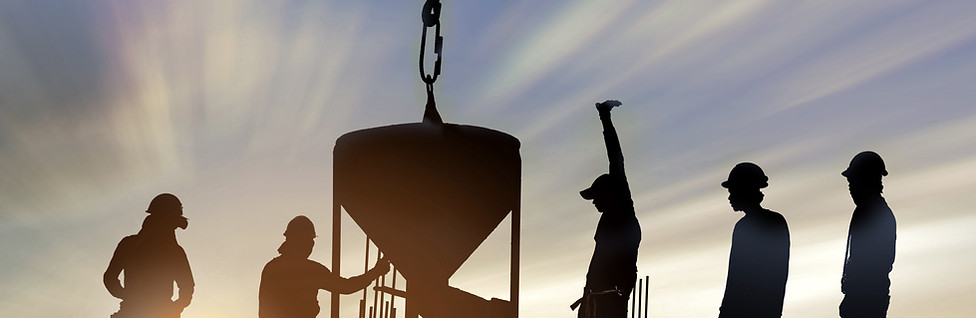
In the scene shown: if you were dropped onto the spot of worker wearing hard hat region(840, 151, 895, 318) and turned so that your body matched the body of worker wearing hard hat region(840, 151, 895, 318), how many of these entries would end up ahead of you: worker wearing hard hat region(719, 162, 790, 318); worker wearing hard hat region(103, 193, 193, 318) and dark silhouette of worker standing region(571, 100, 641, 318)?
3

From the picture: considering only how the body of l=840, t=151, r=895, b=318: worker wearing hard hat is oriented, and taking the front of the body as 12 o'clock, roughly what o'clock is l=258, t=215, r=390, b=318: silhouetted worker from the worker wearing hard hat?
The silhouetted worker is roughly at 12 o'clock from the worker wearing hard hat.

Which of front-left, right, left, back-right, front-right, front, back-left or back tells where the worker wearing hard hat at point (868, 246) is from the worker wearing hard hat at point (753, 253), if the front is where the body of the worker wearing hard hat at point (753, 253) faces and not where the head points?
back

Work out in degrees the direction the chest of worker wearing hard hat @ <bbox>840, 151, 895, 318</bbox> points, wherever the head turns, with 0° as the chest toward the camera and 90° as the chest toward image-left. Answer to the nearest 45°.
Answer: approximately 90°

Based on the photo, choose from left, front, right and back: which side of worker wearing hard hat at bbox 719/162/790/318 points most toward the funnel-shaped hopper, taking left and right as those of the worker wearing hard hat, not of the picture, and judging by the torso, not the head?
front

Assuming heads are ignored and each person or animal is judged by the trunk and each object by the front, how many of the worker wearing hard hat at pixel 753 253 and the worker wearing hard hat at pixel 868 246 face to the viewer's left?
2

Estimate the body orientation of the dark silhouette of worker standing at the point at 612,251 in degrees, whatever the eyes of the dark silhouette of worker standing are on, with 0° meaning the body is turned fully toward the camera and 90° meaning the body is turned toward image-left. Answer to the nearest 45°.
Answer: approximately 90°

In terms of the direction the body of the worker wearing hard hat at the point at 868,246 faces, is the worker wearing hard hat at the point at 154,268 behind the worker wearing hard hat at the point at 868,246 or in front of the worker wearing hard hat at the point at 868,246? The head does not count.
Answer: in front

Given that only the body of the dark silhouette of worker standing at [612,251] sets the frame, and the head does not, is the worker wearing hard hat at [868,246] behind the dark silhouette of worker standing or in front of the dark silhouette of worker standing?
behind

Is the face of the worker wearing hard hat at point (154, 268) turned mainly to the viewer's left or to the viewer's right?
to the viewer's right

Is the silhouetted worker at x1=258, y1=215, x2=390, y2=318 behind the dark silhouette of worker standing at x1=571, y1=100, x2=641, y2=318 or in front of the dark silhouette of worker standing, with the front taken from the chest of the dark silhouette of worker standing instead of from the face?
in front

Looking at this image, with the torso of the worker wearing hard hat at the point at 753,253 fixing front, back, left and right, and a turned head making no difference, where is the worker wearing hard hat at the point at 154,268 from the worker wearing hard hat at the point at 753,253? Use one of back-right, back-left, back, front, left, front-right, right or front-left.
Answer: front

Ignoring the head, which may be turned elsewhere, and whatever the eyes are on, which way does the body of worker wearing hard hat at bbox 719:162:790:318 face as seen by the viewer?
to the viewer's left
